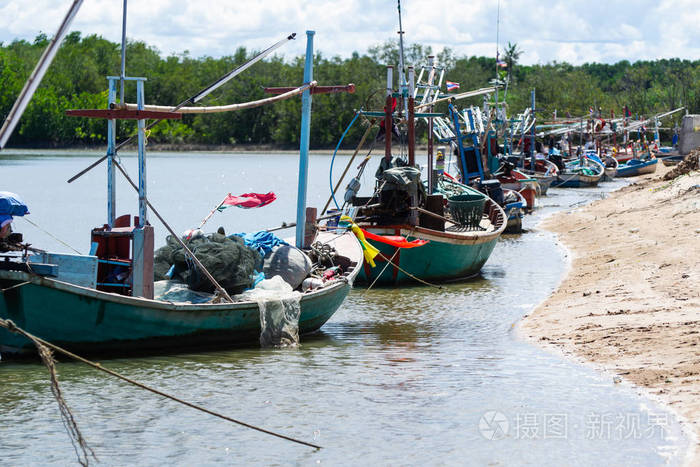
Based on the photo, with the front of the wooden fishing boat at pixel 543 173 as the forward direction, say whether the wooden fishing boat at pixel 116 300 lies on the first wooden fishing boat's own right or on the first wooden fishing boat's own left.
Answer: on the first wooden fishing boat's own right

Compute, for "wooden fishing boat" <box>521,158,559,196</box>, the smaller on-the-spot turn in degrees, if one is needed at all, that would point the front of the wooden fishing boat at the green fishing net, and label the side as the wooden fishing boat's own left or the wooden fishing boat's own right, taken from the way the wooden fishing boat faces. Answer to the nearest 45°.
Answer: approximately 45° to the wooden fishing boat's own right

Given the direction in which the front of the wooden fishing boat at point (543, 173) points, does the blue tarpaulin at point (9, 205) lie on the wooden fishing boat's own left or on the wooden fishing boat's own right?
on the wooden fishing boat's own right

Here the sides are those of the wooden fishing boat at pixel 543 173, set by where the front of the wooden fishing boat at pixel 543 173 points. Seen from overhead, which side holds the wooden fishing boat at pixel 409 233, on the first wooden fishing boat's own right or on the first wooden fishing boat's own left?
on the first wooden fishing boat's own right

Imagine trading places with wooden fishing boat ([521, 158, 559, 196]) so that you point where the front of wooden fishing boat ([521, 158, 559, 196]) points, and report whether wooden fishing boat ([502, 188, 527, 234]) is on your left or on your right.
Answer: on your right

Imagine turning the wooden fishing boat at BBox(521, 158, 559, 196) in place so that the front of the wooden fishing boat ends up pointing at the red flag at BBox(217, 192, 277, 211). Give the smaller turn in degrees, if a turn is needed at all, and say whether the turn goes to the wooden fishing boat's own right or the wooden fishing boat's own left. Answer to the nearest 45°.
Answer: approximately 45° to the wooden fishing boat's own right

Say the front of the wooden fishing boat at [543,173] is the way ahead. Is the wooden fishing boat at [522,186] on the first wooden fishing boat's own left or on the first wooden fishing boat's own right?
on the first wooden fishing boat's own right

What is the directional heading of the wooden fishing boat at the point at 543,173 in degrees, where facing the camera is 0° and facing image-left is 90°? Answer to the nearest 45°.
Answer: approximately 315°

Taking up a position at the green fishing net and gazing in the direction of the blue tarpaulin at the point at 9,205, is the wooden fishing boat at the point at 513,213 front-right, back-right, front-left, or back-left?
back-right
